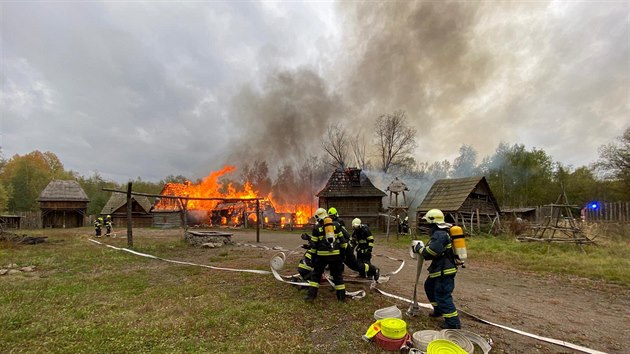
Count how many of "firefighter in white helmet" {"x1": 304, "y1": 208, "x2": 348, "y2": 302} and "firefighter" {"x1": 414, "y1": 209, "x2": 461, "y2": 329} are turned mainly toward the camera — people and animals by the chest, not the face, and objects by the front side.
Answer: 0

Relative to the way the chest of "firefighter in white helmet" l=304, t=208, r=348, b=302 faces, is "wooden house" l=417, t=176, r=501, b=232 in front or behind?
in front

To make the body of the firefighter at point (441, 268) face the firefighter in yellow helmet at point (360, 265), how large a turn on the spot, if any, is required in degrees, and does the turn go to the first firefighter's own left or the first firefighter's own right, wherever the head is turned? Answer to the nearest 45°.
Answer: approximately 45° to the first firefighter's own right

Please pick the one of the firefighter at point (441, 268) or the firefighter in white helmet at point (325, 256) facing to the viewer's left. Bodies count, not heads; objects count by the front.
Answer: the firefighter

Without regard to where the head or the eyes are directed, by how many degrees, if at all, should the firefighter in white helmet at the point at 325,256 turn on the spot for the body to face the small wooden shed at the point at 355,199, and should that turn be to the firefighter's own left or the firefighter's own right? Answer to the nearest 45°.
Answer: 0° — they already face it

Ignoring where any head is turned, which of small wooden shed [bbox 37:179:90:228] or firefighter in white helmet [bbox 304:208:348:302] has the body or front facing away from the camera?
the firefighter in white helmet

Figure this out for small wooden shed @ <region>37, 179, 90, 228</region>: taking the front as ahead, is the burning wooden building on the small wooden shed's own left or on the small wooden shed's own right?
on the small wooden shed's own left

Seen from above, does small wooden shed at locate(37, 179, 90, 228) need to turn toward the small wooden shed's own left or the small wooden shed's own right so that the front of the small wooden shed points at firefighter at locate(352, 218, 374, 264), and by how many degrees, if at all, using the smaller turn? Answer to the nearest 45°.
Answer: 0° — it already faces them

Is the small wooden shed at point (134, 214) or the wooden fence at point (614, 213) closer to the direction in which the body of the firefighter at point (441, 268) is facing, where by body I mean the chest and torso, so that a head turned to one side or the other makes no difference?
the small wooden shed

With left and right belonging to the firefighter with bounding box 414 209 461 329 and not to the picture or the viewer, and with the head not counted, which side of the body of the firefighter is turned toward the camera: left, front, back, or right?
left

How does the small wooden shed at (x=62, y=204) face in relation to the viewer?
toward the camera

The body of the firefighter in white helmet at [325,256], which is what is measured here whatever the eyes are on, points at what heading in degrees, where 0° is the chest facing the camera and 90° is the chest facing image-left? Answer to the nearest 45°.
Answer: approximately 180°

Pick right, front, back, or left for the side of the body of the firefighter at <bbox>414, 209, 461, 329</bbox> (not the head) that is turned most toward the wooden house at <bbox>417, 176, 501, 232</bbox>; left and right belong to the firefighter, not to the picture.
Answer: right
